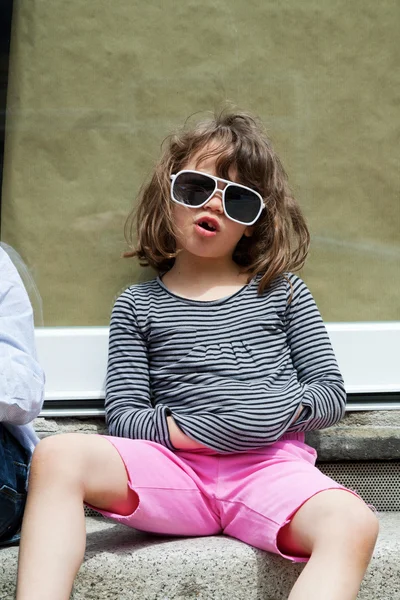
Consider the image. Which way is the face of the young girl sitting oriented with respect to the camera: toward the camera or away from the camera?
toward the camera

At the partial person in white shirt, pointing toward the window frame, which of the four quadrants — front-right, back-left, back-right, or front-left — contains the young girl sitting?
front-right

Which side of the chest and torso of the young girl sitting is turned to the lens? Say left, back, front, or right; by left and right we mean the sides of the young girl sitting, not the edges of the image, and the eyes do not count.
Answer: front
